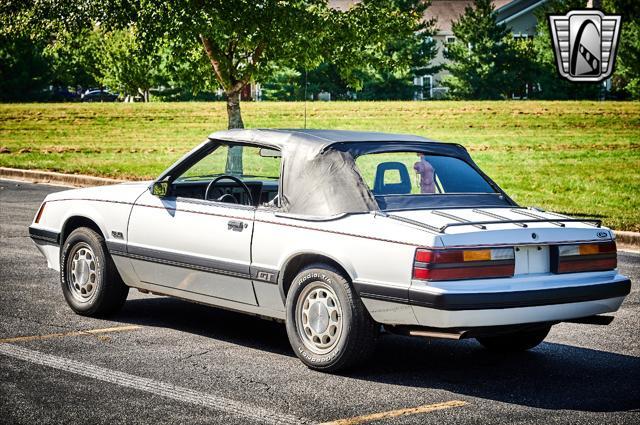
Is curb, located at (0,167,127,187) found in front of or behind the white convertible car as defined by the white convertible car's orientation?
in front

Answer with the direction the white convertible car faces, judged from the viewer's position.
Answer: facing away from the viewer and to the left of the viewer
